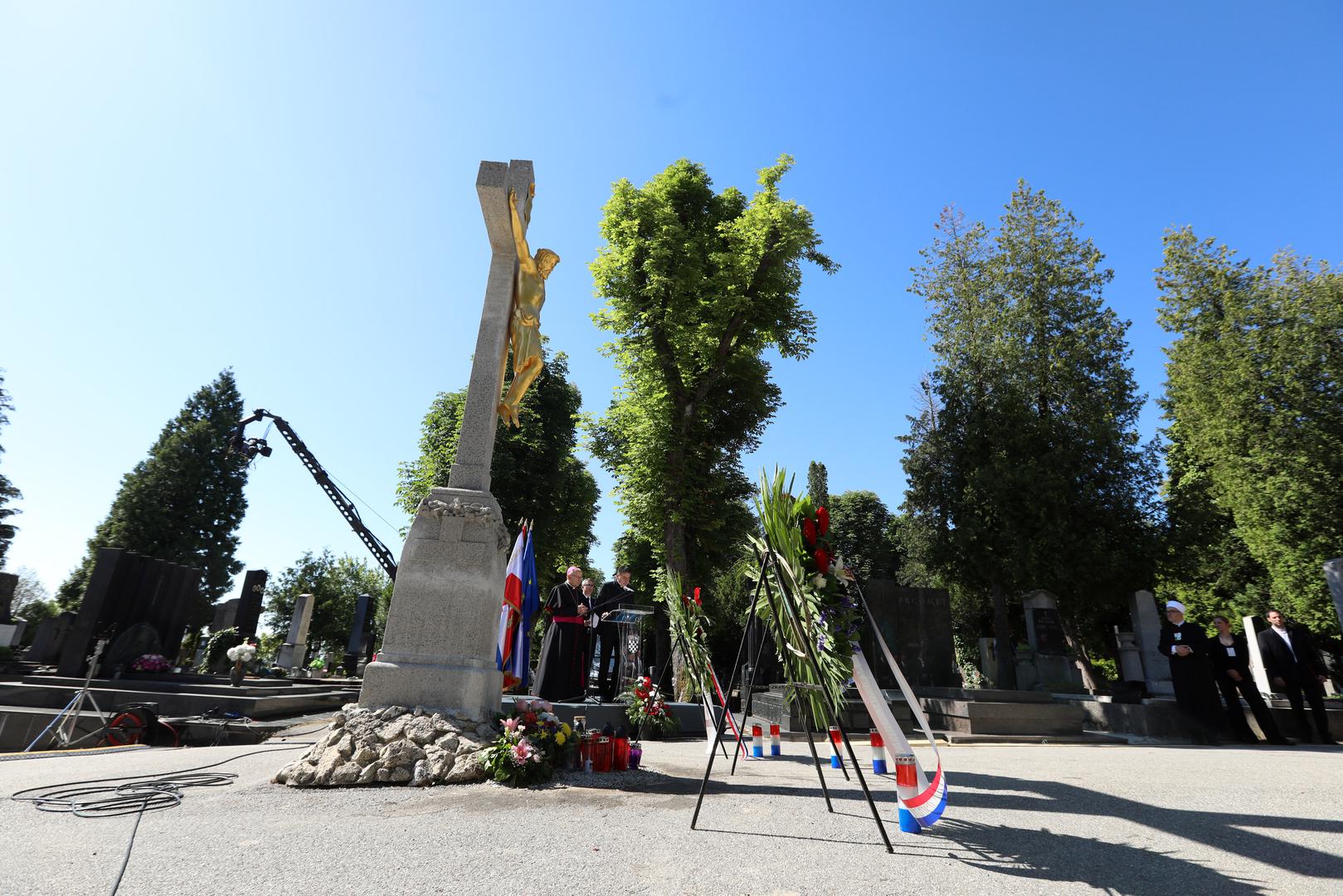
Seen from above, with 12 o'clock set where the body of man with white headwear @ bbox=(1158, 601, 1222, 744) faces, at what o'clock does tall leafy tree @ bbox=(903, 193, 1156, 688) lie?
The tall leafy tree is roughly at 4 o'clock from the man with white headwear.

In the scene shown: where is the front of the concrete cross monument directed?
to the viewer's right

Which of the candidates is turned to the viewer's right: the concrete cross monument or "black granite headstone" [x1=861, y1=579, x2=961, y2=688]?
the concrete cross monument

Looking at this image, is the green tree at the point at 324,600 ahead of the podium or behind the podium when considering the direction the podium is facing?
behind

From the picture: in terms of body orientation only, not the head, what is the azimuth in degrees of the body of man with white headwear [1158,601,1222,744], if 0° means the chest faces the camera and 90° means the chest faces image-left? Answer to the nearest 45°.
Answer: approximately 45°

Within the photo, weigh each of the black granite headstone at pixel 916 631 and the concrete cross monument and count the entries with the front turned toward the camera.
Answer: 1

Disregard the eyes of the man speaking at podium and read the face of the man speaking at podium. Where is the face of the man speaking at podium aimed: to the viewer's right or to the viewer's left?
to the viewer's right

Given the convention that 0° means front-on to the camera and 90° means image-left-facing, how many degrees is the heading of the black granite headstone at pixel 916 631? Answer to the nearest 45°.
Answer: approximately 0°

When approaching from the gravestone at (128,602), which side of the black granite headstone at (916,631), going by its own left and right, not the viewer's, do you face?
right

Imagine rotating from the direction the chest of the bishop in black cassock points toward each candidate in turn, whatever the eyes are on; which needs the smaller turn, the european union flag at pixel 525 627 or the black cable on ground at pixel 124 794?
the black cable on ground
